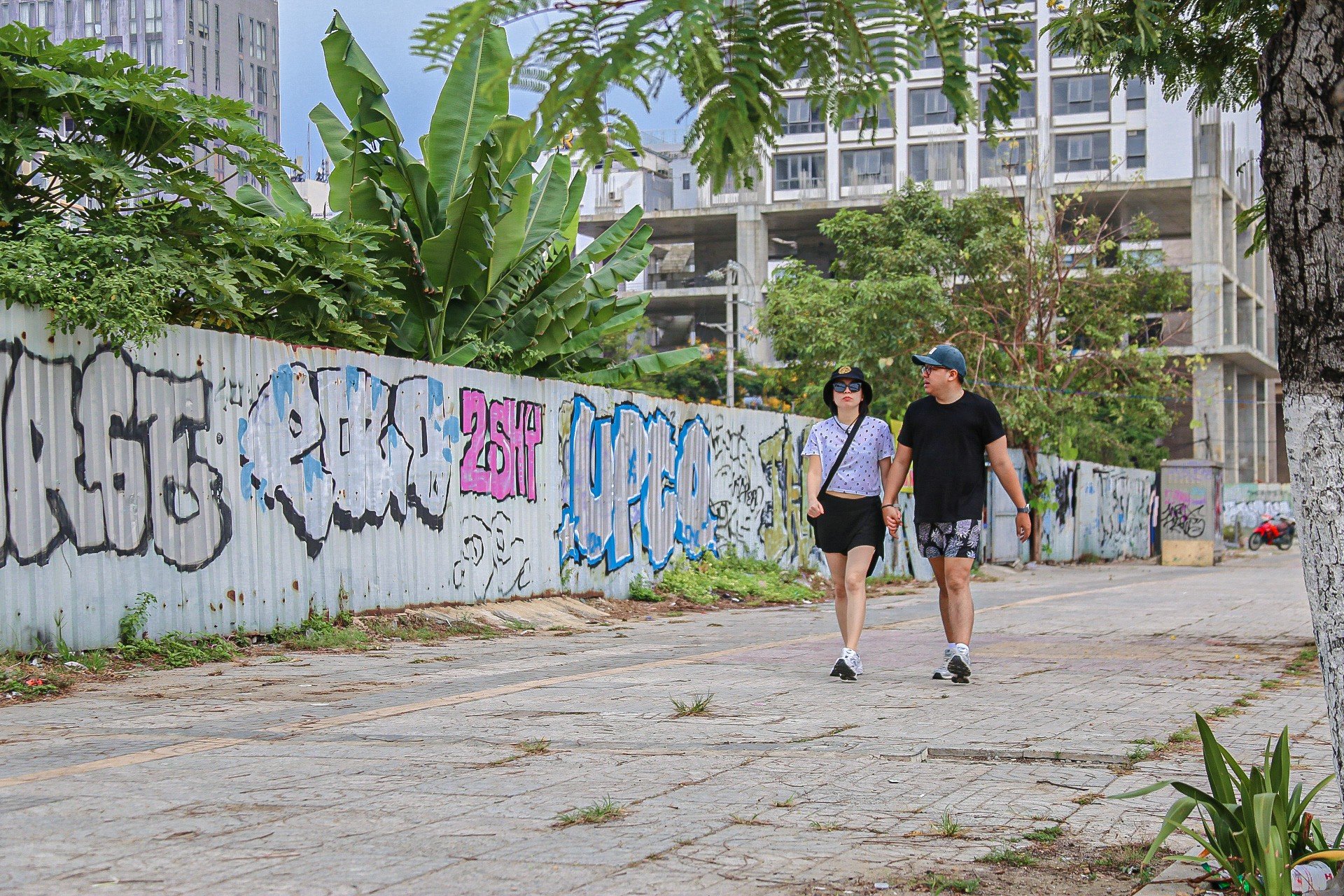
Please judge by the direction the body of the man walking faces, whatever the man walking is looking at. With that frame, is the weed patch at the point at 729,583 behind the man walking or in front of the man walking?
behind

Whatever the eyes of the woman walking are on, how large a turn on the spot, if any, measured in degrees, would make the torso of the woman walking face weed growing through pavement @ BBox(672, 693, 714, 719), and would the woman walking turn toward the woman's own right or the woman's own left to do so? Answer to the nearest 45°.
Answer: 0° — they already face it

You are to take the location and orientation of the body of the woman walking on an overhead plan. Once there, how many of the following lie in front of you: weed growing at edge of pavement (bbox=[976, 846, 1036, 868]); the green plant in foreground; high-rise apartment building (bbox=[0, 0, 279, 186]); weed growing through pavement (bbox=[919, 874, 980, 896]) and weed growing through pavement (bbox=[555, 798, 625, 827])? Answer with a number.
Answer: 4

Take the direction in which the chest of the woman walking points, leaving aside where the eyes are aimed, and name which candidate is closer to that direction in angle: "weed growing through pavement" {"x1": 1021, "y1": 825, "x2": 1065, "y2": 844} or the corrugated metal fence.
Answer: the weed growing through pavement

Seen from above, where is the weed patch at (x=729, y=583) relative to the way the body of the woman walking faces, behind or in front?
behind

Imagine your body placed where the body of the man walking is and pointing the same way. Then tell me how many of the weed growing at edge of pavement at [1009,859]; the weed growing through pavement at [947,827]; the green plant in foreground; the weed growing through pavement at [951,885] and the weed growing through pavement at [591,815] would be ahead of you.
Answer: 5

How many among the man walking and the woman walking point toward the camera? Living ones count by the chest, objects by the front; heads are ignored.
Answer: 2

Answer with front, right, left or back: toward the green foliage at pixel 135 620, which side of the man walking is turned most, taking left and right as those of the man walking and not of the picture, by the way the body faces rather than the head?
right

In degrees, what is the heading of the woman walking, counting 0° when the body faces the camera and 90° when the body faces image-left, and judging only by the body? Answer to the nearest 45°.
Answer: approximately 0°

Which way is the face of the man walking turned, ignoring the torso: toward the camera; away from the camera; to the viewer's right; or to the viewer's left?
to the viewer's left

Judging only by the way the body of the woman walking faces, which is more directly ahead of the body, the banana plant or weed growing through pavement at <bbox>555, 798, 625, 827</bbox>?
the weed growing through pavement

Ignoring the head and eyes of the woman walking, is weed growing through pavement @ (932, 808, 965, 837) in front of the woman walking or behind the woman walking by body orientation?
in front

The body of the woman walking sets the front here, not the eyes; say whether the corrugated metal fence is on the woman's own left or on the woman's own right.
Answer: on the woman's own right

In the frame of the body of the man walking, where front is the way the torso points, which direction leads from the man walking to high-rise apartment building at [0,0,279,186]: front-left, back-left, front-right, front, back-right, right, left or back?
back-right

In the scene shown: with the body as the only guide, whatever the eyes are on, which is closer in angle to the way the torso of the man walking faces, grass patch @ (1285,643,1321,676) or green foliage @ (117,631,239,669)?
the green foliage
